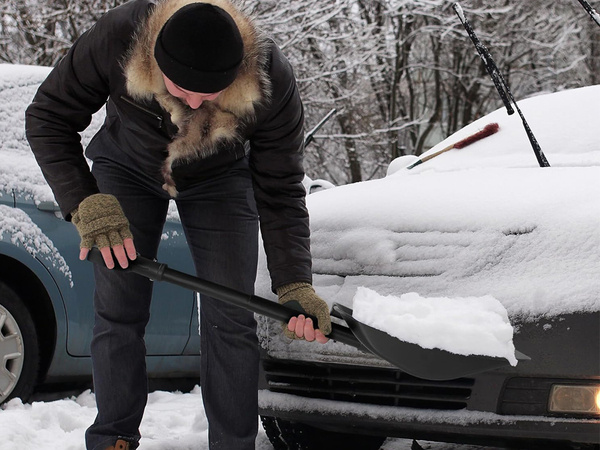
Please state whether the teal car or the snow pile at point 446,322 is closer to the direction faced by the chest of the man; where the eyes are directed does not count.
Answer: the snow pile

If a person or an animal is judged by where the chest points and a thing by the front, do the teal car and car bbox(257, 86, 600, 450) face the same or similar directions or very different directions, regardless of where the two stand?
very different directions

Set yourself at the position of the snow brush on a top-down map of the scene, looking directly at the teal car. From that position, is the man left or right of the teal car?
left

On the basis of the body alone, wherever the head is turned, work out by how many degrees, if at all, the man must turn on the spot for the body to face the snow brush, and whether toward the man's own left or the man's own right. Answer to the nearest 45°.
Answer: approximately 135° to the man's own left

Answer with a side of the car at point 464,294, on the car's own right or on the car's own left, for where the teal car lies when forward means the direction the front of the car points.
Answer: on the car's own right

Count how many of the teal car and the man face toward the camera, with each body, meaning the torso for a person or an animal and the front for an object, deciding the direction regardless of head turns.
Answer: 1

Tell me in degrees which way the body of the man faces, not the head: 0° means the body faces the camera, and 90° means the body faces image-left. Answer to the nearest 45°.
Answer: approximately 0°

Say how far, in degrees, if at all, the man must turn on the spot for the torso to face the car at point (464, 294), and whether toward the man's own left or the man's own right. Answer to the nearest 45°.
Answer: approximately 90° to the man's own left

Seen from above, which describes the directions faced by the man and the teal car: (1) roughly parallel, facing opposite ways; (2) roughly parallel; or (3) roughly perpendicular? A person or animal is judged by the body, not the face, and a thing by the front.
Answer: roughly perpendicular
